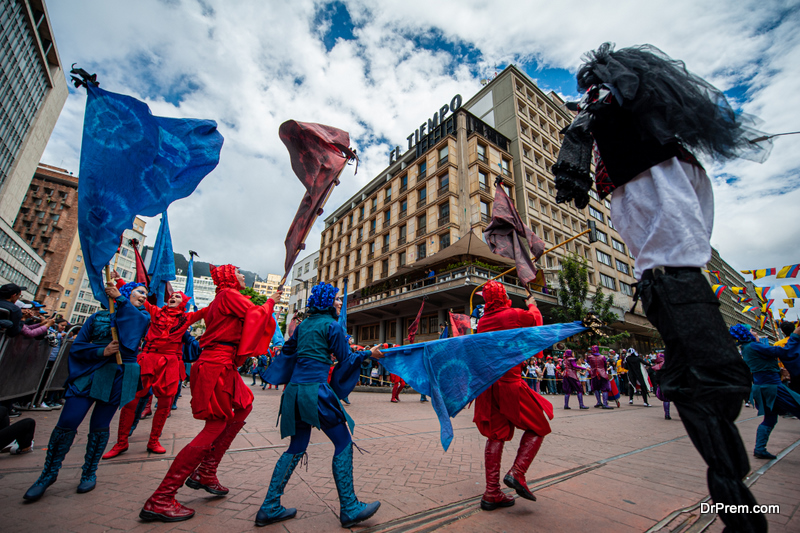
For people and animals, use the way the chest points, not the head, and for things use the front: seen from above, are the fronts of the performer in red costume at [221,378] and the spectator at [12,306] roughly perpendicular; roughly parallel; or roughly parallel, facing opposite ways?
roughly parallel

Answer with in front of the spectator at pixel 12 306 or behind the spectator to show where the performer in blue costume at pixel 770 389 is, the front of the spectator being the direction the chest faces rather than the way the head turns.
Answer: in front

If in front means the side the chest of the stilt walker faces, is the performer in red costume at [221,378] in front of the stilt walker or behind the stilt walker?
in front

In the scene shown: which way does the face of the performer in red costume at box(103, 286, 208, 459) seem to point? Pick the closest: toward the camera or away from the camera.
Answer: toward the camera

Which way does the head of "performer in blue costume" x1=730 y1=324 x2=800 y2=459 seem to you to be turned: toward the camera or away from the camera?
away from the camera

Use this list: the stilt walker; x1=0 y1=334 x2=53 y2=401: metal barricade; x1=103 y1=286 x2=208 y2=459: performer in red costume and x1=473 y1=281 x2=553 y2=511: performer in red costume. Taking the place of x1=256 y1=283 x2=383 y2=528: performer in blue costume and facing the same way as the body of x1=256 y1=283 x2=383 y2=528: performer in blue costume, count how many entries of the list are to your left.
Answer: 2
